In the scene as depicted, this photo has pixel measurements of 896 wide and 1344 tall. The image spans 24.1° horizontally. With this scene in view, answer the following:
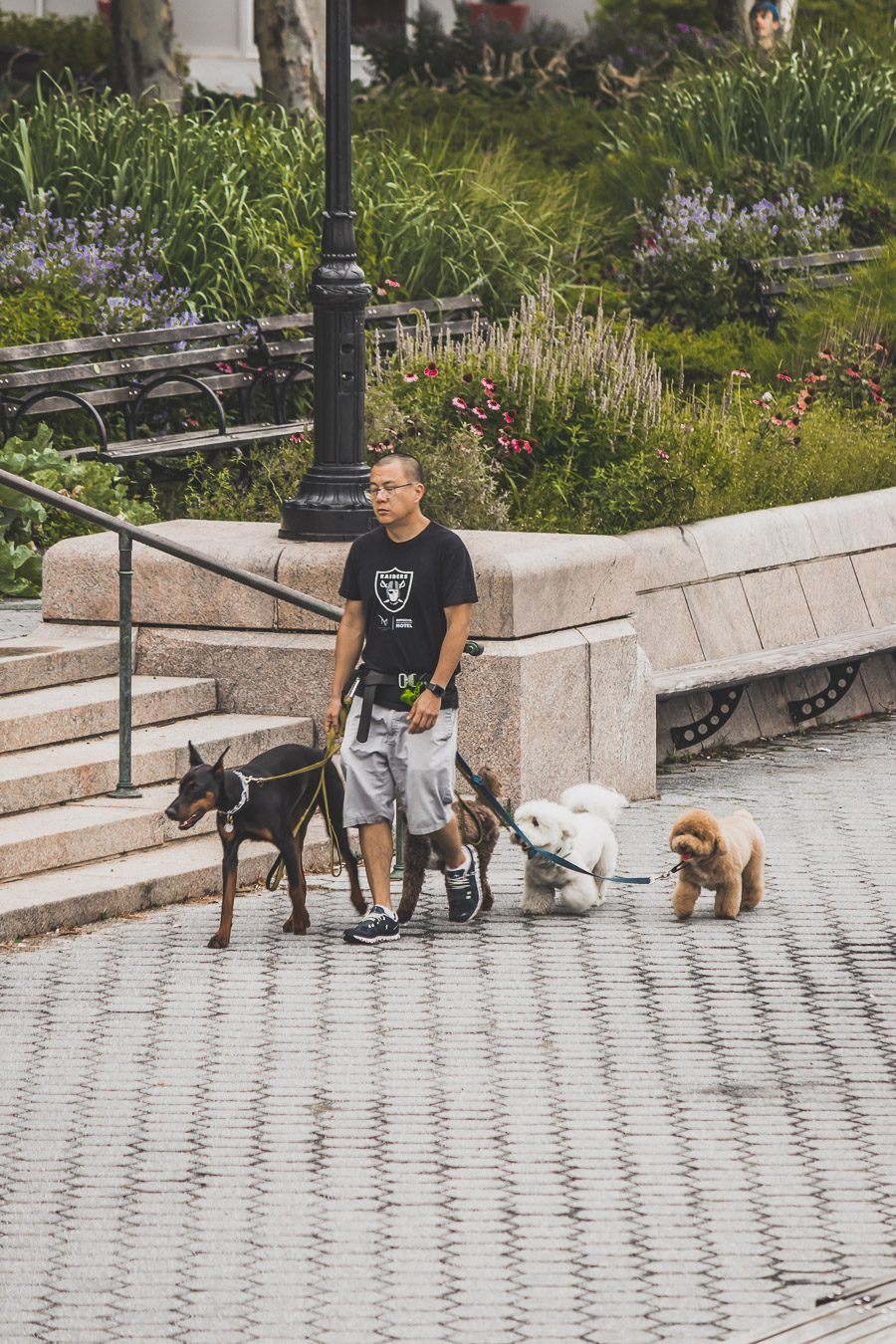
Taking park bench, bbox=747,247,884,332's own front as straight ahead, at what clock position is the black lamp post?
The black lamp post is roughly at 2 o'clock from the park bench.

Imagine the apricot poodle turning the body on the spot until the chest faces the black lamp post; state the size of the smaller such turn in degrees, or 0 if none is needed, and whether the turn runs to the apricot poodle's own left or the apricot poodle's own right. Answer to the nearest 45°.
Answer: approximately 90° to the apricot poodle's own right

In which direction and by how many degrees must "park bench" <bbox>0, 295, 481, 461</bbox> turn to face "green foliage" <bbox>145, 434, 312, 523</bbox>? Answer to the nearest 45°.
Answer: approximately 45° to its right

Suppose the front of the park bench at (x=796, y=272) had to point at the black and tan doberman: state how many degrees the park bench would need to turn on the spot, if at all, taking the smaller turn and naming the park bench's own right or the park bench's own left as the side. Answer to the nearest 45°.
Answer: approximately 45° to the park bench's own right

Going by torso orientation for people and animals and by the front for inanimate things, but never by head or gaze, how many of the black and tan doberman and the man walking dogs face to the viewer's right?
0

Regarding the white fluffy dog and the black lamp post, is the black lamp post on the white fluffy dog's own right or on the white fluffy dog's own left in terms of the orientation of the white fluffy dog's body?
on the white fluffy dog's own right

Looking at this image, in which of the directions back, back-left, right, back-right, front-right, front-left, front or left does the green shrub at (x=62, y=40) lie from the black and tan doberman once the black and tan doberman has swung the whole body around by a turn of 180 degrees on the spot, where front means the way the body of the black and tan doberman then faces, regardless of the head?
front-left

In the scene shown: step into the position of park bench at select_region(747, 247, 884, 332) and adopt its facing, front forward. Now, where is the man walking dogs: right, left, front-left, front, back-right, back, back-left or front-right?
front-right

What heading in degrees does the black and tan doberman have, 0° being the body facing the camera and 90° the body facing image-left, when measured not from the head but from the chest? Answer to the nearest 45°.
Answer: approximately 45°

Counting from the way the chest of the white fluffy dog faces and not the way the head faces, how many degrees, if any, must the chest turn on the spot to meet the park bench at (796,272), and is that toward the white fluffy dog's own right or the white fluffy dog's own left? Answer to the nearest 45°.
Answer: approximately 135° to the white fluffy dog's own right

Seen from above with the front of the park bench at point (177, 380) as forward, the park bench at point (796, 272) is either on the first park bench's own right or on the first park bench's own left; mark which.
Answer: on the first park bench's own left

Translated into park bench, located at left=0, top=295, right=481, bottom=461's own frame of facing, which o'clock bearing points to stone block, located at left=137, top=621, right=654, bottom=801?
The stone block is roughly at 1 o'clock from the park bench.

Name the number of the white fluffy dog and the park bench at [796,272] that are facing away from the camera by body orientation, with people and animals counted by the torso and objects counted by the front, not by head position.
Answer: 0
